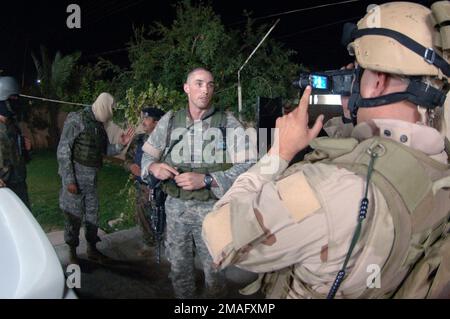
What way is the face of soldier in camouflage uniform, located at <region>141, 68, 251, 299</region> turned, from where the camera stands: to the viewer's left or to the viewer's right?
to the viewer's right

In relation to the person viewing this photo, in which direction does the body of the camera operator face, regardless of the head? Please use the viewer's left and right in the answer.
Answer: facing away from the viewer and to the left of the viewer

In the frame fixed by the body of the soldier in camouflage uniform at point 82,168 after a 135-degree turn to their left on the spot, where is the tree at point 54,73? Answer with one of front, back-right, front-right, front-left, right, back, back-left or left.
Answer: front

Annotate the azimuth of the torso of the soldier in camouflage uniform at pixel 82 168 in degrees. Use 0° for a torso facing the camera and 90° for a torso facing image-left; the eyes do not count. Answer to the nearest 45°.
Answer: approximately 315°

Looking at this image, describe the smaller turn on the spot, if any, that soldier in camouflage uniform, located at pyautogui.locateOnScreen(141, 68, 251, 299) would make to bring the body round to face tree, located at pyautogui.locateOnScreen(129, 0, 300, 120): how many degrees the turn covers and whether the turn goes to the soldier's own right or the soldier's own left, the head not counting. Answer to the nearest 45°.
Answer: approximately 180°

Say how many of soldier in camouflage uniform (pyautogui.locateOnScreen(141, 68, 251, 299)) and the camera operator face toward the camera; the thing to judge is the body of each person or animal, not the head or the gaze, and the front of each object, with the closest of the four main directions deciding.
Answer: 1

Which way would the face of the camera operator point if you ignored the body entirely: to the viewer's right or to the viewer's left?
to the viewer's left
